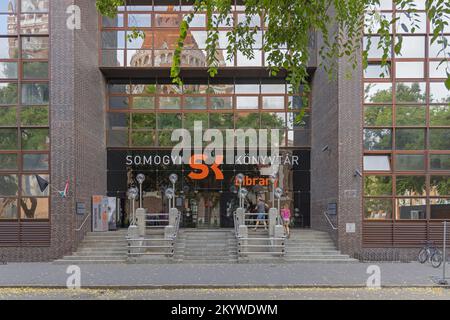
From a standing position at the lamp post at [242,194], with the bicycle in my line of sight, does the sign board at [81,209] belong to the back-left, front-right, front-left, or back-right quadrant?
back-right

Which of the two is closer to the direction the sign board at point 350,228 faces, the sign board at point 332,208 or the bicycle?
the bicycle

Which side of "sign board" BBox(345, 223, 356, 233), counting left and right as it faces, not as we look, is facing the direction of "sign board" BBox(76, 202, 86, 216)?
right

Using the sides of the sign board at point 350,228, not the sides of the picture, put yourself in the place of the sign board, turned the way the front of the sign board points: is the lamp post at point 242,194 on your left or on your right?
on your right

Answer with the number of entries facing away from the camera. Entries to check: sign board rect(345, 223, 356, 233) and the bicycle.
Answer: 0
